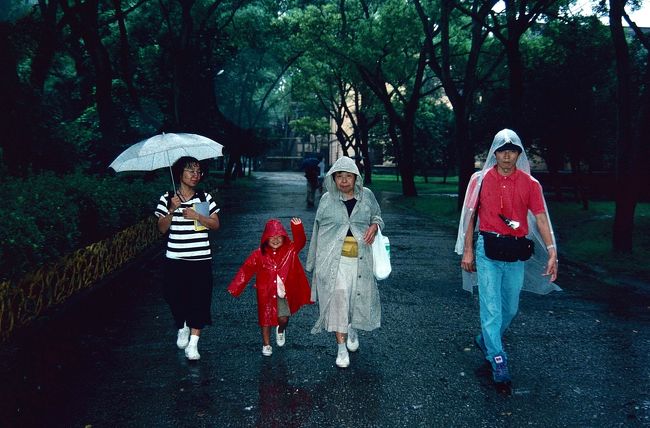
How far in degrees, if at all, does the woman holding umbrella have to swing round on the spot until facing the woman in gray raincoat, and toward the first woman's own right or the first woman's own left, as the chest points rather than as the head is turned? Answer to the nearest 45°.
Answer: approximately 90° to the first woman's own left

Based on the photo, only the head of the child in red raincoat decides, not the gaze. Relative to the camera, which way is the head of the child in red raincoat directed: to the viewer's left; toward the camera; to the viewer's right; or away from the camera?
toward the camera

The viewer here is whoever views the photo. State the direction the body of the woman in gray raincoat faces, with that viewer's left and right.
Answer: facing the viewer

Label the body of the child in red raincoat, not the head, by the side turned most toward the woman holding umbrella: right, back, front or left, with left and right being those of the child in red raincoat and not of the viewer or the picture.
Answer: right

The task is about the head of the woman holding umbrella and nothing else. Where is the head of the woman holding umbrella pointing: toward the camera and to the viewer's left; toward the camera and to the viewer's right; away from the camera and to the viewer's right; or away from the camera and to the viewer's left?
toward the camera and to the viewer's right

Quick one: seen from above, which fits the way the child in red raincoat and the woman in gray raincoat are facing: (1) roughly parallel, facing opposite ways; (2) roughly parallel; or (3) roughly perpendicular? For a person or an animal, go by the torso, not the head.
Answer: roughly parallel

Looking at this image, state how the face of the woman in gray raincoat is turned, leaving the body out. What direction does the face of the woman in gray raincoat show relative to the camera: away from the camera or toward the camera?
toward the camera

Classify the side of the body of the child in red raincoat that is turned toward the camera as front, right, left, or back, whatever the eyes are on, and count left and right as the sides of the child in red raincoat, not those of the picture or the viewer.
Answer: front

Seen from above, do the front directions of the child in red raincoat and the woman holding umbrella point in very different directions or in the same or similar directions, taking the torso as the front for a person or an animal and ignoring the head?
same or similar directions

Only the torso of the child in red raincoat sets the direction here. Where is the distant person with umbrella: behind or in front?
behind

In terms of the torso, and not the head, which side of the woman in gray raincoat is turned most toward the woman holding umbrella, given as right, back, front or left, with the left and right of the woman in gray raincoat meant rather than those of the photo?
right

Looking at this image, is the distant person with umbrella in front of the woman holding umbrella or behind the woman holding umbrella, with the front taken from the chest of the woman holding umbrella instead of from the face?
behind

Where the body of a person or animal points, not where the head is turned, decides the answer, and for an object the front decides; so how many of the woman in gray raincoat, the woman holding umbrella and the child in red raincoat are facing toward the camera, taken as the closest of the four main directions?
3

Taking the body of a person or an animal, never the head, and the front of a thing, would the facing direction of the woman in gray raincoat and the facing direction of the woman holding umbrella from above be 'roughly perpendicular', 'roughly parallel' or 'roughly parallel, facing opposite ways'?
roughly parallel
